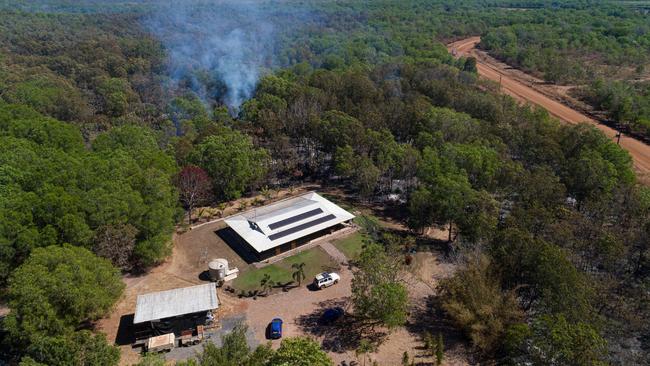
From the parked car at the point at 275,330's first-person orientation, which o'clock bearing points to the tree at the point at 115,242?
The tree is roughly at 10 o'clock from the parked car.

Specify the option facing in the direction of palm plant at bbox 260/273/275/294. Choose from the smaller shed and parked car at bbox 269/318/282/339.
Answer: the parked car

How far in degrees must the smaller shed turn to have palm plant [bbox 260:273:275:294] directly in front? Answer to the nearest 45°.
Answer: approximately 90° to its left

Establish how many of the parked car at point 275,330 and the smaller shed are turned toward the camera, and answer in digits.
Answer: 1

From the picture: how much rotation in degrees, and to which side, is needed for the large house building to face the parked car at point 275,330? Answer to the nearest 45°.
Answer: approximately 45° to its right

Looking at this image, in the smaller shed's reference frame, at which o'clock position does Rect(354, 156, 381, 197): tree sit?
The tree is roughly at 8 o'clock from the smaller shed.

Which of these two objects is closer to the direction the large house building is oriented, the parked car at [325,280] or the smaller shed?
the parked car

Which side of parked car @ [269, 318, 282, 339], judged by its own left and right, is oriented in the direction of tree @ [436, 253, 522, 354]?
right

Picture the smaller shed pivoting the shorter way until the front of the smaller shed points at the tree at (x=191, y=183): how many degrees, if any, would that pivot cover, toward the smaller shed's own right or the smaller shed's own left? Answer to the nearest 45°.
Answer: approximately 180°

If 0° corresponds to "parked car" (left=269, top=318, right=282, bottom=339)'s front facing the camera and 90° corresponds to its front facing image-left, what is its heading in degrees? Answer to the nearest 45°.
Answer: approximately 180°

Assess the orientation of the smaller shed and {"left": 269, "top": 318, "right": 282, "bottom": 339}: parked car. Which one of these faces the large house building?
the parked car
